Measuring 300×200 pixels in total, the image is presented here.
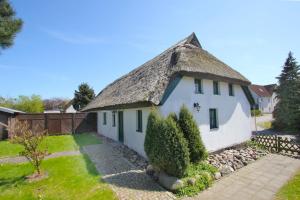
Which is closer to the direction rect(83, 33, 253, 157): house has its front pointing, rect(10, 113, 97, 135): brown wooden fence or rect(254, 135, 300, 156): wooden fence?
the brown wooden fence

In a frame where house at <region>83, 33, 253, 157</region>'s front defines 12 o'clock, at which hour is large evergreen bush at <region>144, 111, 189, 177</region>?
The large evergreen bush is roughly at 11 o'clock from the house.

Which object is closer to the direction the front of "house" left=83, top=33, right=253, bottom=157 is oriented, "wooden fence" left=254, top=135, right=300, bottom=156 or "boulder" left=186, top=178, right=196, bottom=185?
the boulder

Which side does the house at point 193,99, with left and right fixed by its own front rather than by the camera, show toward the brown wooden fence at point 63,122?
right

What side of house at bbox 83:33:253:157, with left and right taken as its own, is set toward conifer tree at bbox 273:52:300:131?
back

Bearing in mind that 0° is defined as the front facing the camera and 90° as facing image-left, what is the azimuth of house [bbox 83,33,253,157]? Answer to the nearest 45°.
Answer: approximately 45°

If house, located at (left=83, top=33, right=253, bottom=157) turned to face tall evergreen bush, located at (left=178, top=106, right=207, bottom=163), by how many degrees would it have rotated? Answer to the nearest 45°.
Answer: approximately 45° to its left

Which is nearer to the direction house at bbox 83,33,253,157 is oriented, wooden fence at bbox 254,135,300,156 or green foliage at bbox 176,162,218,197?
the green foliage

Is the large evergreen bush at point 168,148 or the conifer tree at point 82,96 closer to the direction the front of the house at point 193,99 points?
the large evergreen bush
